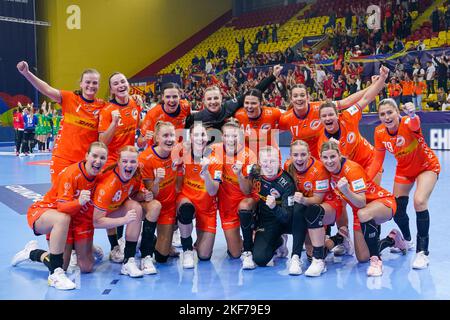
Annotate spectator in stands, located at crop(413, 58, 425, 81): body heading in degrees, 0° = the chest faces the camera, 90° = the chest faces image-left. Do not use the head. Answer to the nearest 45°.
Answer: approximately 45°

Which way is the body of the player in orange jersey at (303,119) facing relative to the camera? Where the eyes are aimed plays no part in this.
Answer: toward the camera

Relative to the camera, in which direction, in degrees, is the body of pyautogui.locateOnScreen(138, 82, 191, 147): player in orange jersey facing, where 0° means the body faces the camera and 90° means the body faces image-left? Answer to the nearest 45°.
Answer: approximately 0°

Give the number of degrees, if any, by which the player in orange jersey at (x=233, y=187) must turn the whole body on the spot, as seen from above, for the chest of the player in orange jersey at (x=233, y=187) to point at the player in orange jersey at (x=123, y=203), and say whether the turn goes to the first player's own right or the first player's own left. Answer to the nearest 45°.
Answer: approximately 45° to the first player's own right

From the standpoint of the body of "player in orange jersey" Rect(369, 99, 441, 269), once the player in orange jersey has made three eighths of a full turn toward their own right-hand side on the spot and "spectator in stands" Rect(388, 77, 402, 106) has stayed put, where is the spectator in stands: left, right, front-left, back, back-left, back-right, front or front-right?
front

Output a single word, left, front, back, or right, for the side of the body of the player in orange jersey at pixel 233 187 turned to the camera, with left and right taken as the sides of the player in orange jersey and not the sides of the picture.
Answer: front

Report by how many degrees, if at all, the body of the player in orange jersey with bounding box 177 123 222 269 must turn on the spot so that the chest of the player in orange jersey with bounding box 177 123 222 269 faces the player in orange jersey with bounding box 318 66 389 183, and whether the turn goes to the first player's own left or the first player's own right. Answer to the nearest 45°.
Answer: approximately 90° to the first player's own left

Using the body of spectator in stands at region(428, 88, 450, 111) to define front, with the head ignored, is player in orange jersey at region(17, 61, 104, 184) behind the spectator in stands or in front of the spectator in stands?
in front

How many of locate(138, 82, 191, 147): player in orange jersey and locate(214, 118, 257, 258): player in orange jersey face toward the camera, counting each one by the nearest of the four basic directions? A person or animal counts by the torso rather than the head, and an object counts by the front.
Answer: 2

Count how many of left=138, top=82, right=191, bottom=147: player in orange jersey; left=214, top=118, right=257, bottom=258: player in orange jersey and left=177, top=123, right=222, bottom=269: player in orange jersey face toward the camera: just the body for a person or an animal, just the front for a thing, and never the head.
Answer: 3

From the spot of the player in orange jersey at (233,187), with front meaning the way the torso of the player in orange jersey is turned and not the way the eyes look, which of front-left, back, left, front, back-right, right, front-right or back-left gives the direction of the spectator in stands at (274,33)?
back

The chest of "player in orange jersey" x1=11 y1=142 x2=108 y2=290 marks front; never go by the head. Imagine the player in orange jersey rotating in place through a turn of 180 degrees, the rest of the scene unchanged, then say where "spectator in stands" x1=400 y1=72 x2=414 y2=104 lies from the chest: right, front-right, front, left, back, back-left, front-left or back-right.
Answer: right
